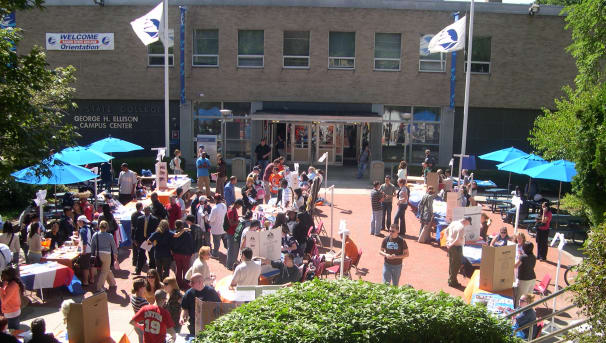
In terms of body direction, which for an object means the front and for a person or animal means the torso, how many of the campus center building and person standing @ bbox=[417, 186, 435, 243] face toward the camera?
1

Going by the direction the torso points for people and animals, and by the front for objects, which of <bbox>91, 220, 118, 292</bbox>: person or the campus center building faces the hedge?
the campus center building

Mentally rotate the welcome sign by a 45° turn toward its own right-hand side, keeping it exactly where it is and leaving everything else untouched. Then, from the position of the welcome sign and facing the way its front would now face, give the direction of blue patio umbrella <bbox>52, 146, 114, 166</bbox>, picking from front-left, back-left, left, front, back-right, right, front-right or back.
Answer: front-left

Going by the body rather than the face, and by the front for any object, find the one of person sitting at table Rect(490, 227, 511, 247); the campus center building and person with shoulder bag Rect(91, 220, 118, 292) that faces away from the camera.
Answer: the person with shoulder bag

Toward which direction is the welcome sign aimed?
toward the camera

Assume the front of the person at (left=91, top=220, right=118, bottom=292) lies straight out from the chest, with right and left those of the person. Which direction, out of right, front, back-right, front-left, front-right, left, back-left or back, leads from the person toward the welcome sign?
front

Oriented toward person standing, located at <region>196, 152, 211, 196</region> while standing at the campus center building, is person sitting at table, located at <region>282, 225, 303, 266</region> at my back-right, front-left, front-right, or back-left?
front-left

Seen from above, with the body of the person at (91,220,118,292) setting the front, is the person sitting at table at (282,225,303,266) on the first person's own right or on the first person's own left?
on the first person's own right

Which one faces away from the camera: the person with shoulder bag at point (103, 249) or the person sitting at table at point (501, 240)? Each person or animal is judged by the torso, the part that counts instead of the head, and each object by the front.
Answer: the person with shoulder bag

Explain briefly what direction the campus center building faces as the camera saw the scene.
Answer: facing the viewer

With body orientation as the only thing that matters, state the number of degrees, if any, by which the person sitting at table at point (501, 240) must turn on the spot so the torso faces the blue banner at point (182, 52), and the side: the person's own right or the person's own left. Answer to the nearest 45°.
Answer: approximately 90° to the person's own right

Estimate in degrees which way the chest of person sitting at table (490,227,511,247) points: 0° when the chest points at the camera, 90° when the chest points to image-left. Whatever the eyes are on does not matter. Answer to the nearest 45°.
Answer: approximately 45°

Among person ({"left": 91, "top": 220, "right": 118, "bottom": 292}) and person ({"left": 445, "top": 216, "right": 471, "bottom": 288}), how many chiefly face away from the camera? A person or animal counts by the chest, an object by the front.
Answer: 1
